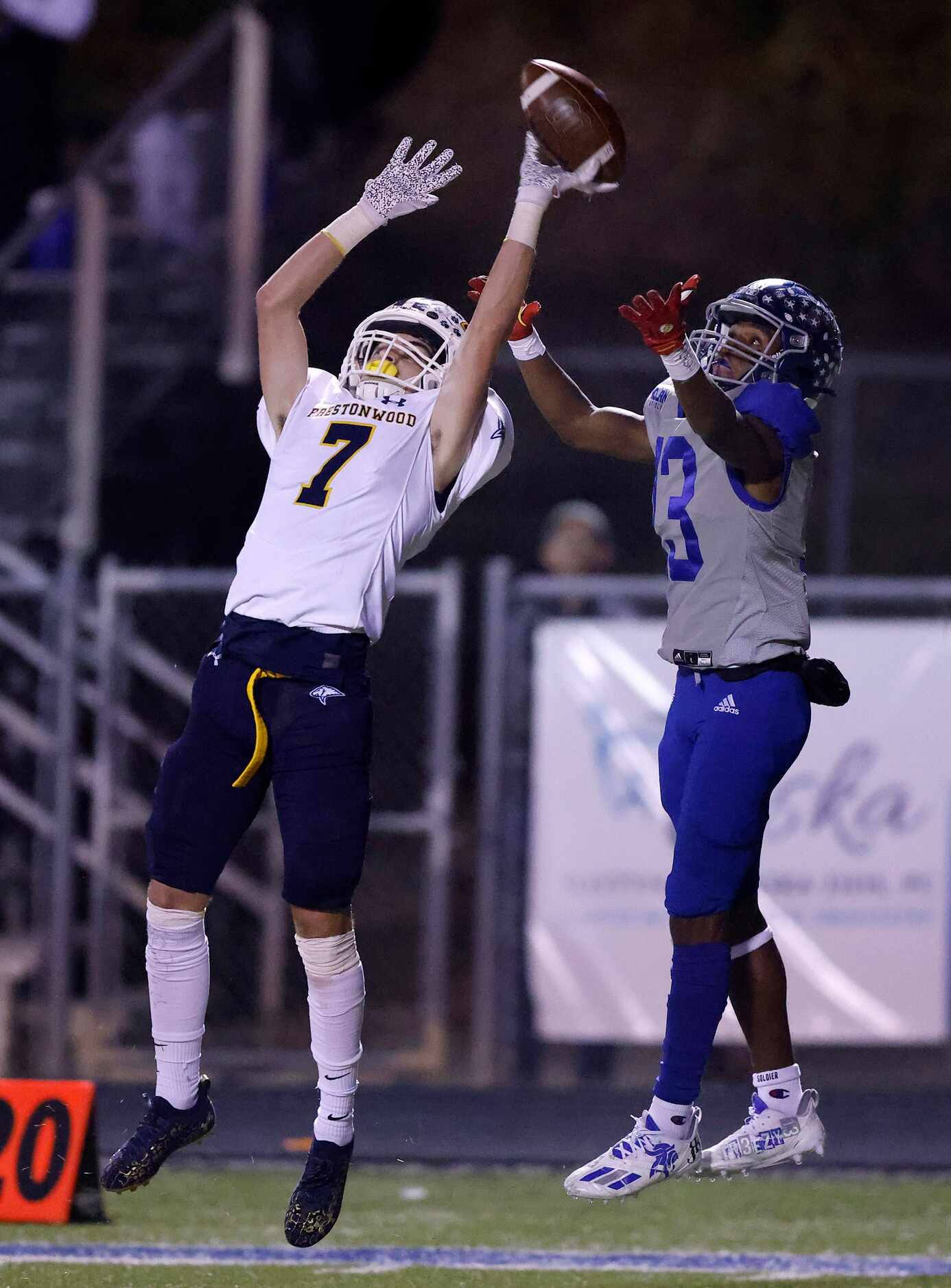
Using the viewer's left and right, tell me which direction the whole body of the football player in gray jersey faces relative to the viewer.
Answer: facing the viewer and to the left of the viewer

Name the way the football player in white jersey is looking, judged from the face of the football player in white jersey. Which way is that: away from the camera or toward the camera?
toward the camera

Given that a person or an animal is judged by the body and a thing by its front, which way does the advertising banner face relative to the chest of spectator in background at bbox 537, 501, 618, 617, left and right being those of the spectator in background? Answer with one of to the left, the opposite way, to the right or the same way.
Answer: the same way

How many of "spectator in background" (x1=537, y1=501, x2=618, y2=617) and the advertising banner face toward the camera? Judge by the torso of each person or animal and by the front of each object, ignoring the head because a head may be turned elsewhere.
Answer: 2

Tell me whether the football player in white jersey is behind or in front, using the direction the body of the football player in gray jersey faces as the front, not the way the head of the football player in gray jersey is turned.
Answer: in front

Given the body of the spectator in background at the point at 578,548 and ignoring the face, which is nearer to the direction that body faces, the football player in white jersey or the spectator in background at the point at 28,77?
the football player in white jersey

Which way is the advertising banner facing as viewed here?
toward the camera

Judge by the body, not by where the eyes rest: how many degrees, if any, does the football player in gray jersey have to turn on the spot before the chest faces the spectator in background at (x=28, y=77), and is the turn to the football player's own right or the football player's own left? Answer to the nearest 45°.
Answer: approximately 90° to the football player's own right

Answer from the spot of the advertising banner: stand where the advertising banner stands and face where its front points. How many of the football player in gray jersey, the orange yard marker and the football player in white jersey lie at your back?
0

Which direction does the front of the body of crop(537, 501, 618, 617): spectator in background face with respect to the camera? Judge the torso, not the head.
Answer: toward the camera

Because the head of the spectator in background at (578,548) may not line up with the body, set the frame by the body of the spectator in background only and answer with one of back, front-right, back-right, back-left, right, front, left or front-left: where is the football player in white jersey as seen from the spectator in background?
front
